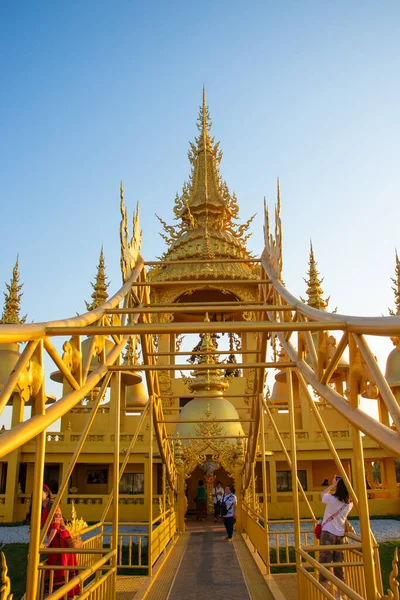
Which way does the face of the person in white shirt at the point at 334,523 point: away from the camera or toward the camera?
away from the camera

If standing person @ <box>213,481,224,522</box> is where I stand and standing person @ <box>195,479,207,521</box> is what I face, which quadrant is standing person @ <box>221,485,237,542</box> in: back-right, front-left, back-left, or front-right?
back-left

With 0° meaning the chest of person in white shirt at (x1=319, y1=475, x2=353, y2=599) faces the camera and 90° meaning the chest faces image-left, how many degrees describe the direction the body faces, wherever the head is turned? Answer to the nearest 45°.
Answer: approximately 135°

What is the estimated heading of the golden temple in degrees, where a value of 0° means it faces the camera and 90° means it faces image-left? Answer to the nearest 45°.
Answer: approximately 0°

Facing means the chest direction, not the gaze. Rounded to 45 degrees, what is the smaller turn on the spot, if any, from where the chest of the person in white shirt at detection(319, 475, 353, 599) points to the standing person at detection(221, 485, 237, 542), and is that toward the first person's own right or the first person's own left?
approximately 45° to the first person's own right
